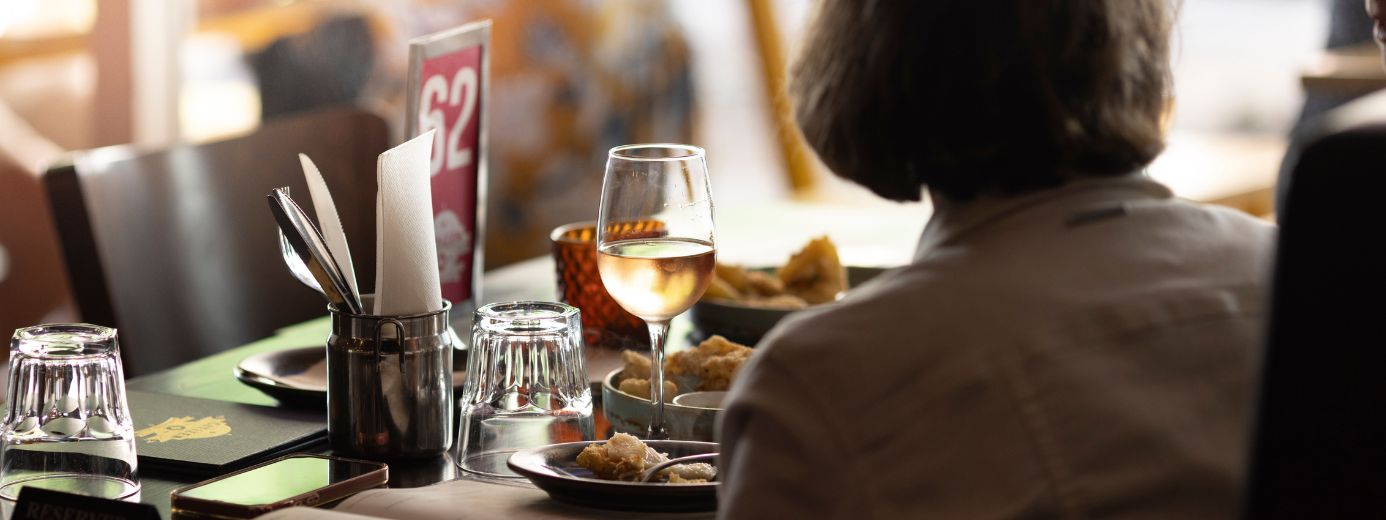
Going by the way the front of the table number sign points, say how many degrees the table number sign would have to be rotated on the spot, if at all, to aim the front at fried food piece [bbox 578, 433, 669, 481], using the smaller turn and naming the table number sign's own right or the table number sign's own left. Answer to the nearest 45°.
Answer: approximately 45° to the table number sign's own left

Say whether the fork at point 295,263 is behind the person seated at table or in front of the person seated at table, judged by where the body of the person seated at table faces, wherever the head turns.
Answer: in front

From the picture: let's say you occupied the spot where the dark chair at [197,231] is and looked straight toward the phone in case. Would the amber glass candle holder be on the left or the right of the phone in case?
left

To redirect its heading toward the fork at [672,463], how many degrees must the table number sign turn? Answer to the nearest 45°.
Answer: approximately 45° to its left

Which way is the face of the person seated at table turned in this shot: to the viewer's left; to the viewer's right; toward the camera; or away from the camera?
away from the camera

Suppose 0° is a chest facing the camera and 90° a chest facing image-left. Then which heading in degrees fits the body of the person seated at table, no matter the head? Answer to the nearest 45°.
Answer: approximately 135°

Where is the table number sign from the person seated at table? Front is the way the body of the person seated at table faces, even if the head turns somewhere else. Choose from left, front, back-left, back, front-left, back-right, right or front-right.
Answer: front

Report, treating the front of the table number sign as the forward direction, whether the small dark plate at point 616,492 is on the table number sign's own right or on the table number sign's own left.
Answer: on the table number sign's own left

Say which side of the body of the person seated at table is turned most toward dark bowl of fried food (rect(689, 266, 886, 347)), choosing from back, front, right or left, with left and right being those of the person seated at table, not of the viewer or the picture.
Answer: front

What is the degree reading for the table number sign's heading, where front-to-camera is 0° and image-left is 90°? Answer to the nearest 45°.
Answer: approximately 45°

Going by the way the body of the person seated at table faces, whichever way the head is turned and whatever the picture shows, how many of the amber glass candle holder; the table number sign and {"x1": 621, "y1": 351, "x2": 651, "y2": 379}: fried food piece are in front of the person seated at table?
3

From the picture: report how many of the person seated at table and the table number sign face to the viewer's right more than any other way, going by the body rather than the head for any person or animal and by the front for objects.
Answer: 0
